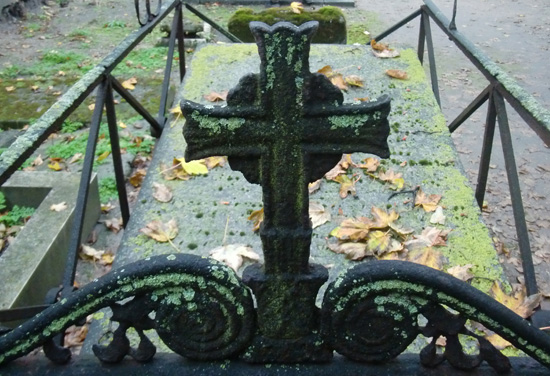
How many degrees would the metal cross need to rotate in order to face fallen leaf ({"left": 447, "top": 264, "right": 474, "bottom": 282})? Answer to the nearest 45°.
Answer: approximately 135° to its left

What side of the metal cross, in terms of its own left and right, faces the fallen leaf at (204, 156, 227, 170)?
back

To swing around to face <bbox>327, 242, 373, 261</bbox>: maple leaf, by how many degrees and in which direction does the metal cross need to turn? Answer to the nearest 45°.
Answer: approximately 180°

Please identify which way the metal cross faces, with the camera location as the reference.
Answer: facing the viewer

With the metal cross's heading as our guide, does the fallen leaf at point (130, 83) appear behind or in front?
behind

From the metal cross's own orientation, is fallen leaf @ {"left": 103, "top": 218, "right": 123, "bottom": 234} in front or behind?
behind

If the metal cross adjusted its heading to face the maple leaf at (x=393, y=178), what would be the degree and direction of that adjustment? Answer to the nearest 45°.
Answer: approximately 180°

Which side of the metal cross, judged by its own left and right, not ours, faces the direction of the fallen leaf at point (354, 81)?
back

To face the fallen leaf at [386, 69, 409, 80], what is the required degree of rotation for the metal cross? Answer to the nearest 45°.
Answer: approximately 180°

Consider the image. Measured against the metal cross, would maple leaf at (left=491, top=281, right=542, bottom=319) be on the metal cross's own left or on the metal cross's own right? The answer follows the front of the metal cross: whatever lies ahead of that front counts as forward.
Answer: on the metal cross's own left
